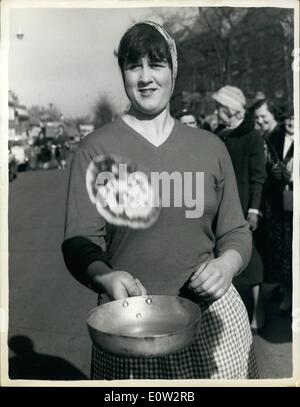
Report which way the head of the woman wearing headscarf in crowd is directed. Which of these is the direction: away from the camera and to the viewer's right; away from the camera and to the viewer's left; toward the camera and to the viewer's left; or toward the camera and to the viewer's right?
toward the camera and to the viewer's left

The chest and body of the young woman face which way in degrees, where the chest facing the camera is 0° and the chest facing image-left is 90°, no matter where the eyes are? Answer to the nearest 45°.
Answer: approximately 0°

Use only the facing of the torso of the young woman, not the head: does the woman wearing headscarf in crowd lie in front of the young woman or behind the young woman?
behind

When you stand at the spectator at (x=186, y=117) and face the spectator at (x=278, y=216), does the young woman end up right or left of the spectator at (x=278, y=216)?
right

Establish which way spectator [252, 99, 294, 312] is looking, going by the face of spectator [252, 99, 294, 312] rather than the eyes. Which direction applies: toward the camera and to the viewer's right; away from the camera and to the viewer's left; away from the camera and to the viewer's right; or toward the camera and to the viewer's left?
toward the camera and to the viewer's left

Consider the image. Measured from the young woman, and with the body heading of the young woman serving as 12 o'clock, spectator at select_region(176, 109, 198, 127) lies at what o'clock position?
The spectator is roughly at 6 o'clock from the young woman.

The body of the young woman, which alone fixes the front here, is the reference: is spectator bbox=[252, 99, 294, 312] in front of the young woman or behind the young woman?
behind
